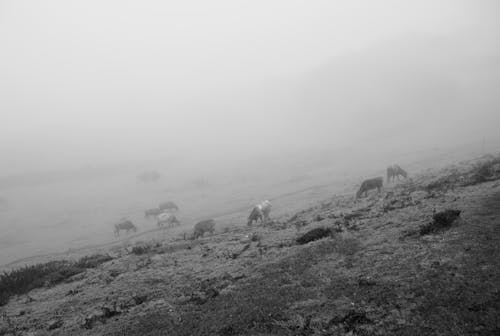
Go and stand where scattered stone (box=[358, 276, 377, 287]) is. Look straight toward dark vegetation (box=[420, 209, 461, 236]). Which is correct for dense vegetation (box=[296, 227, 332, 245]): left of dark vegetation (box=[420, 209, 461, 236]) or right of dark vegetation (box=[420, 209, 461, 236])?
left

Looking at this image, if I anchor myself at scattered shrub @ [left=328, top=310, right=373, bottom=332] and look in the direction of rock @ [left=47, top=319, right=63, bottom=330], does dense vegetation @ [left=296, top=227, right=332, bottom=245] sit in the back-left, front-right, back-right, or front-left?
front-right

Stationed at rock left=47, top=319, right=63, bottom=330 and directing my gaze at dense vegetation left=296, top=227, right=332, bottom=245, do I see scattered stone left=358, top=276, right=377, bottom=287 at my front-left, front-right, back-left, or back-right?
front-right

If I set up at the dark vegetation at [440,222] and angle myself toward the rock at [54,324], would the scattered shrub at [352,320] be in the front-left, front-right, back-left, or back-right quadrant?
front-left
